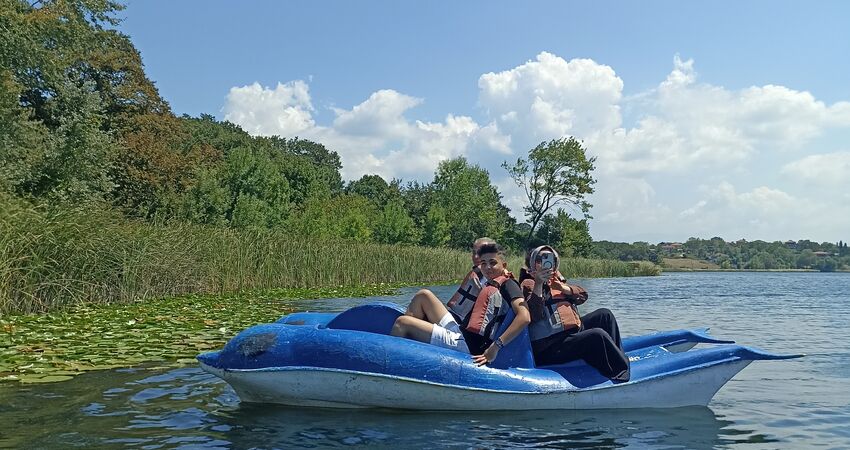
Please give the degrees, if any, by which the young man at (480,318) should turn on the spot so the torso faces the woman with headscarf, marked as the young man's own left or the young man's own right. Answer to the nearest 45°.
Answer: approximately 135° to the young man's own left

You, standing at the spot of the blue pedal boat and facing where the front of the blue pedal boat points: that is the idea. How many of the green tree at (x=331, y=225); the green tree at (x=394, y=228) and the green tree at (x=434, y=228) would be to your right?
3

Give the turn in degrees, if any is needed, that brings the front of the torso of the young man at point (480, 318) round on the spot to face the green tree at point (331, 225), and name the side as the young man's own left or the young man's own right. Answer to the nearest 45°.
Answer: approximately 135° to the young man's own right

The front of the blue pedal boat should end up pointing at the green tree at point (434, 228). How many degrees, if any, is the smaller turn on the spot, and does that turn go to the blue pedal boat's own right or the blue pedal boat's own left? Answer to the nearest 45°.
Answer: approximately 90° to the blue pedal boat's own right

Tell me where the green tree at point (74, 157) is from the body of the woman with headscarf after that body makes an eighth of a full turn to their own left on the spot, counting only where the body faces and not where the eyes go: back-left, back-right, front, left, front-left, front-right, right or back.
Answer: back-left

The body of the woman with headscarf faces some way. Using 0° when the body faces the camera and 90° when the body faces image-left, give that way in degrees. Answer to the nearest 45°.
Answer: approximately 315°

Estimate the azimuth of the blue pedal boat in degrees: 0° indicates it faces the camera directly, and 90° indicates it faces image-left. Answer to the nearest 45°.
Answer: approximately 90°

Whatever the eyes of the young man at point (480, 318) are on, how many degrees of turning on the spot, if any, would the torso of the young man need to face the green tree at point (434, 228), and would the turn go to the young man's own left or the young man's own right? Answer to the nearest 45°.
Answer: approximately 135° to the young man's own right

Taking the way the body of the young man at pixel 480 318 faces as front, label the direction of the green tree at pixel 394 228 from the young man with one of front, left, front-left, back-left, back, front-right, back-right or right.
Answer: back-right

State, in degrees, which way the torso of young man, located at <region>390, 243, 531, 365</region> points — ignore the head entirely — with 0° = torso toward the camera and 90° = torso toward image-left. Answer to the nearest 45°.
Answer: approximately 45°

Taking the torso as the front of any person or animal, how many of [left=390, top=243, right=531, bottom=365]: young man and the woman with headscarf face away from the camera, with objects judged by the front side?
0
